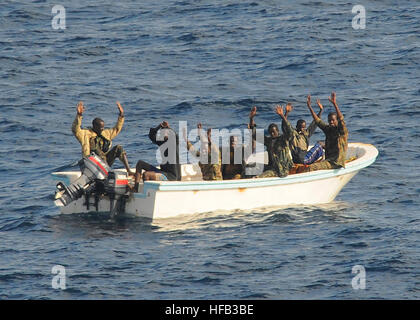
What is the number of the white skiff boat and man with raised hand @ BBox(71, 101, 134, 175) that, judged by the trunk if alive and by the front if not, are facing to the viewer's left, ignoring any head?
0

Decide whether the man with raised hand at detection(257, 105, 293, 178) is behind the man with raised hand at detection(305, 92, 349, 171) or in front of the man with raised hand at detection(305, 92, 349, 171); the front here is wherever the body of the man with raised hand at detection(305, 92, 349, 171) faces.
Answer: in front

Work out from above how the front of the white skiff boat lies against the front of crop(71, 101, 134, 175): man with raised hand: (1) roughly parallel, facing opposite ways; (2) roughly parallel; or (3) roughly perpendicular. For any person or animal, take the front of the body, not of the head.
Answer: roughly perpendicular

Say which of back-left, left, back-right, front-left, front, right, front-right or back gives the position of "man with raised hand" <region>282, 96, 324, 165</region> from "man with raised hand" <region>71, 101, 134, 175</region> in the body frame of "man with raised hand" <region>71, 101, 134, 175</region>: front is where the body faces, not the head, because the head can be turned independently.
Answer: front-left

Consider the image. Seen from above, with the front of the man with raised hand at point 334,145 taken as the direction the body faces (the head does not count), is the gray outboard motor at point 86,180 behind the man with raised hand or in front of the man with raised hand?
in front

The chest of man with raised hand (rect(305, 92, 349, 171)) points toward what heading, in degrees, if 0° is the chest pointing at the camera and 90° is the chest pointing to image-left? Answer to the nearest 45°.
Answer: approximately 45°

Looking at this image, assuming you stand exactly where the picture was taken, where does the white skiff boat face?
facing away from the viewer and to the right of the viewer

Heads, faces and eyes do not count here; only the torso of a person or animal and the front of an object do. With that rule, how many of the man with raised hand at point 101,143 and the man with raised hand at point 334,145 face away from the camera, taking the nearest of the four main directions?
0

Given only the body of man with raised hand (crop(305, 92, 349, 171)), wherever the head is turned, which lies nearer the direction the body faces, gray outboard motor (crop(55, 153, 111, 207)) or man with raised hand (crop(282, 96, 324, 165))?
the gray outboard motor
